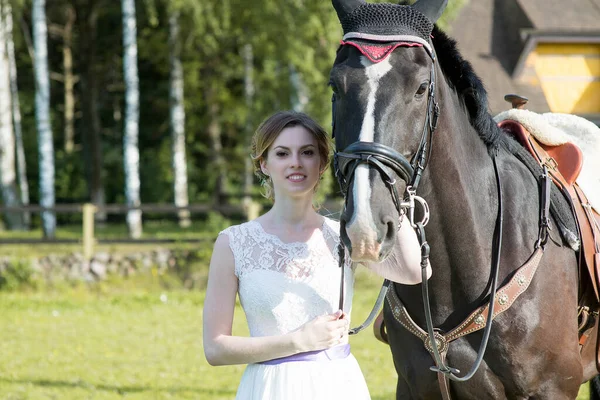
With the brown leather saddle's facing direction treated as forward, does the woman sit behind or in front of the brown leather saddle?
in front

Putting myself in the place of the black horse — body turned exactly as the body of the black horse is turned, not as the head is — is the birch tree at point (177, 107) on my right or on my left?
on my right

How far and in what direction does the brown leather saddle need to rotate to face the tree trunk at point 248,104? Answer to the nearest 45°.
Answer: approximately 135° to its right

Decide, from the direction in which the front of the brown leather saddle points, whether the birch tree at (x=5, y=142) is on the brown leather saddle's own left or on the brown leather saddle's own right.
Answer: on the brown leather saddle's own right

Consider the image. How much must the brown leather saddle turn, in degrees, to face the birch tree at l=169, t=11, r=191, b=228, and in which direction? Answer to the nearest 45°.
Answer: approximately 90° to its right

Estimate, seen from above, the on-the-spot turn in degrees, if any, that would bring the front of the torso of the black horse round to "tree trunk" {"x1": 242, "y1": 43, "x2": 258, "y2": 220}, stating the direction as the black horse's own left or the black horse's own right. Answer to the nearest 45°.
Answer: approximately 135° to the black horse's own right

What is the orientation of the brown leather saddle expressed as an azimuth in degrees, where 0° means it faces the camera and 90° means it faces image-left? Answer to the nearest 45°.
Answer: approximately 45°

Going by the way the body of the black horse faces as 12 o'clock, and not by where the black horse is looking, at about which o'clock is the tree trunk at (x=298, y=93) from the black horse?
The tree trunk is roughly at 4 o'clock from the black horse.

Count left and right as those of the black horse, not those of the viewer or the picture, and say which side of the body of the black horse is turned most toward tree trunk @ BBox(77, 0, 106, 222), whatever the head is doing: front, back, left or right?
right

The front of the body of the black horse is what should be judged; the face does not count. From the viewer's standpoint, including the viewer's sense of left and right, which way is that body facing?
facing the viewer and to the left of the viewer
